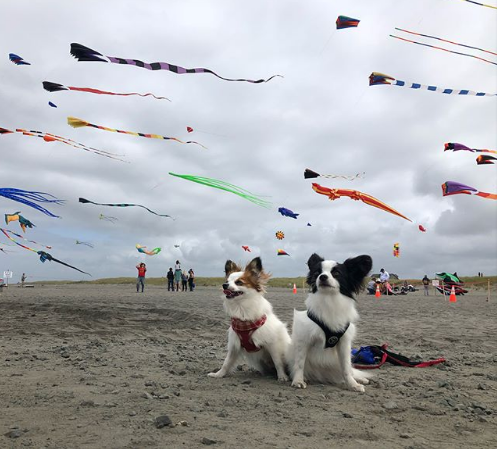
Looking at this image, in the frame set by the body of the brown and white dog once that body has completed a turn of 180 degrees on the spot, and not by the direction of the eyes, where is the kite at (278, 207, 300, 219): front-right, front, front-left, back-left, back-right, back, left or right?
front-left

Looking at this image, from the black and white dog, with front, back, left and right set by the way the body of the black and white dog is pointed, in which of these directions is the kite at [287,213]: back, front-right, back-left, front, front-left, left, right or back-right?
back

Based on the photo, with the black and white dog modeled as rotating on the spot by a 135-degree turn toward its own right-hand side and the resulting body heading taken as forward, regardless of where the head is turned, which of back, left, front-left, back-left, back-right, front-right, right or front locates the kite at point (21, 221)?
front

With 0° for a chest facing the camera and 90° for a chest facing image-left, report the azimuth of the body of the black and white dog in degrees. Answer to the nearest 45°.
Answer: approximately 0°

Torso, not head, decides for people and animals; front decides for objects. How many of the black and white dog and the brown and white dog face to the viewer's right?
0

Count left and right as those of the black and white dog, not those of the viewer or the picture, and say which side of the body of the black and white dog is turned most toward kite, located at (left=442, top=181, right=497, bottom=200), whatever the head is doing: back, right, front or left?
back

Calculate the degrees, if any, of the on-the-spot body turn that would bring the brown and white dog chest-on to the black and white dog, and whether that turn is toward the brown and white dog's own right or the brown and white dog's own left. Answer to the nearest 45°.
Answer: approximately 90° to the brown and white dog's own left

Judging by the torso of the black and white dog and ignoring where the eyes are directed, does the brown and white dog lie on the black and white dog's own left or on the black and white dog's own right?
on the black and white dog's own right

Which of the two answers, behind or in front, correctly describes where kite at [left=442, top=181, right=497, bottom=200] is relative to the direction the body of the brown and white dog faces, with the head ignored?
behind

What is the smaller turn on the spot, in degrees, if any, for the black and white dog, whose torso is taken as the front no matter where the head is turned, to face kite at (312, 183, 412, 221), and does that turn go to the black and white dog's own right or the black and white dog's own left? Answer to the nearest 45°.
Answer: approximately 180°
